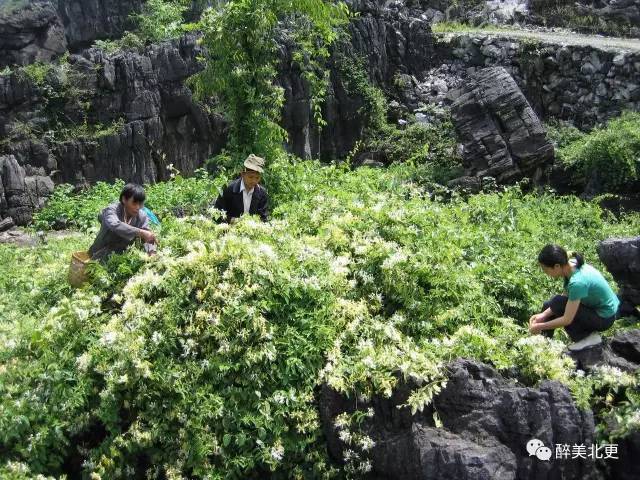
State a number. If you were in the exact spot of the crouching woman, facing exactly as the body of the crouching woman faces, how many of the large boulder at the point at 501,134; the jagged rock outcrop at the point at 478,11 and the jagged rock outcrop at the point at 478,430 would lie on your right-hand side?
2

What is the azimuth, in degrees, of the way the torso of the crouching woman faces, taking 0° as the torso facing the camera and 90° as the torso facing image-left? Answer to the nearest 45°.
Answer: approximately 90°

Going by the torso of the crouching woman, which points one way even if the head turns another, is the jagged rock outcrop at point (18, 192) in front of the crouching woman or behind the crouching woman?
in front

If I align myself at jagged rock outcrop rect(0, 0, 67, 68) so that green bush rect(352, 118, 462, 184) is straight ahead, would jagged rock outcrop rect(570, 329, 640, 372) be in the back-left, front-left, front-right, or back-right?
front-right

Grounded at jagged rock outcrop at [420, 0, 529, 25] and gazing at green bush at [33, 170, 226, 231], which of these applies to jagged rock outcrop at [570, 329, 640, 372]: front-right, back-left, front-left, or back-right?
front-left

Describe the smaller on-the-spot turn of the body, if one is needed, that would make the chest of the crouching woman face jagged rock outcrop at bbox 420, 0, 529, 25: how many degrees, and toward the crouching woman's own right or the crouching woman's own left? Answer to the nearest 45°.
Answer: approximately 90° to the crouching woman's own right

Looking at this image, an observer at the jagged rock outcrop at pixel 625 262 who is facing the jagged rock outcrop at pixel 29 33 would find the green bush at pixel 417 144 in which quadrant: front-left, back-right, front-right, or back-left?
front-right

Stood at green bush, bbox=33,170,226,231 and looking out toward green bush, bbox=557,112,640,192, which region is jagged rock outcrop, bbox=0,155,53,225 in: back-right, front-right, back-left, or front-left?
back-left

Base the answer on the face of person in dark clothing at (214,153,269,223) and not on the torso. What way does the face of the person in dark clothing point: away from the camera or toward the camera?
toward the camera

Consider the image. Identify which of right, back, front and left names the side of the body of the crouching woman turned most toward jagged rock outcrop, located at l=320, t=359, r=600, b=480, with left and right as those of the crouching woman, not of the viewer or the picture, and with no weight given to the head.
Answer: left

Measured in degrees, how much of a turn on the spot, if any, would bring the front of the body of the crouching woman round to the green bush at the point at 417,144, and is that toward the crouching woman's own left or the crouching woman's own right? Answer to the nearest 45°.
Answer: approximately 90° to the crouching woman's own right

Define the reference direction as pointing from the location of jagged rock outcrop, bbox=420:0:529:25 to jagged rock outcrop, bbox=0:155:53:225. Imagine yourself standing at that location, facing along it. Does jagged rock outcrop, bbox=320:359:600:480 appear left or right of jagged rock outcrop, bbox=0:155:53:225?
left

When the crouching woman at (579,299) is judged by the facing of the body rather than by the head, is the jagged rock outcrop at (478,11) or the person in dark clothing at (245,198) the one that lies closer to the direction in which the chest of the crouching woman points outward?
the person in dark clothing

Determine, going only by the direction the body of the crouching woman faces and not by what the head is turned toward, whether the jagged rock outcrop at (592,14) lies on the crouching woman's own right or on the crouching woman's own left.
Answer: on the crouching woman's own right

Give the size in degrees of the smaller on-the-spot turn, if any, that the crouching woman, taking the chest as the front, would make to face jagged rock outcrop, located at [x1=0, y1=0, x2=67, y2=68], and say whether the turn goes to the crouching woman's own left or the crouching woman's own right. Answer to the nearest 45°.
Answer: approximately 45° to the crouching woman's own right

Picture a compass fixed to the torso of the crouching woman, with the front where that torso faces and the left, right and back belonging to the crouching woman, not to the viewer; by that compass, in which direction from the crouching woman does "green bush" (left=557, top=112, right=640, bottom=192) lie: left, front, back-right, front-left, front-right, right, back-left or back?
right
